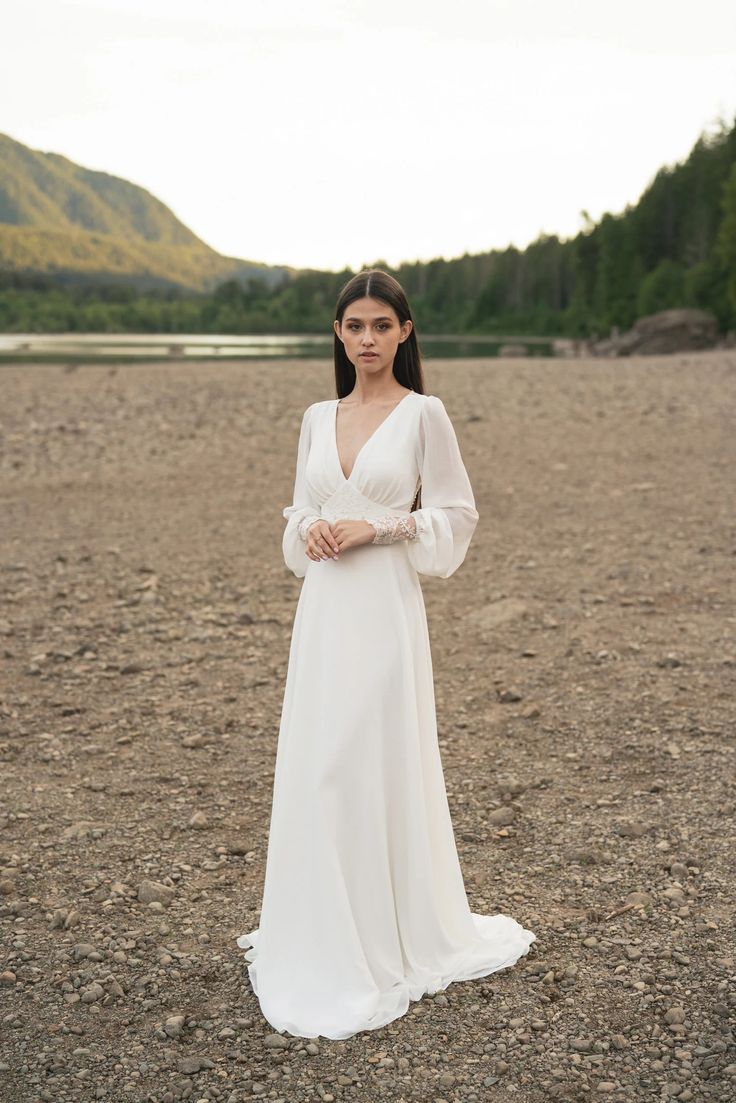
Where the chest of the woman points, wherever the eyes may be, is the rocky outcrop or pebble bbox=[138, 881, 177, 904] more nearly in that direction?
the pebble

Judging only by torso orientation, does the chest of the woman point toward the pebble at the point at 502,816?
no

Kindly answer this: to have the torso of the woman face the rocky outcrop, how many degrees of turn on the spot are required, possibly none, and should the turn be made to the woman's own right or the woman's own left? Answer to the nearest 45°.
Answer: approximately 135° to the woman's own right

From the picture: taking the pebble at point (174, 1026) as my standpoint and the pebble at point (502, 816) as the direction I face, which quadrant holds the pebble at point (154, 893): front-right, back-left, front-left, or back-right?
front-left

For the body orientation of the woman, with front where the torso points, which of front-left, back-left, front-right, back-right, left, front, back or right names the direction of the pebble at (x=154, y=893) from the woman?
right

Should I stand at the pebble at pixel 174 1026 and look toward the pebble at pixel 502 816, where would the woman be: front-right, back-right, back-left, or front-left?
front-right

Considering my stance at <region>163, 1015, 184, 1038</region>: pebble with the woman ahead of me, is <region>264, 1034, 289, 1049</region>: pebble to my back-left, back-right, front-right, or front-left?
front-right

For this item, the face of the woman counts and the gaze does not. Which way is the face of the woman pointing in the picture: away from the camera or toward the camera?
toward the camera

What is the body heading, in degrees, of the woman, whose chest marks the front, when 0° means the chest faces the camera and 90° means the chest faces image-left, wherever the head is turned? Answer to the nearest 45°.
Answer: approximately 45°
